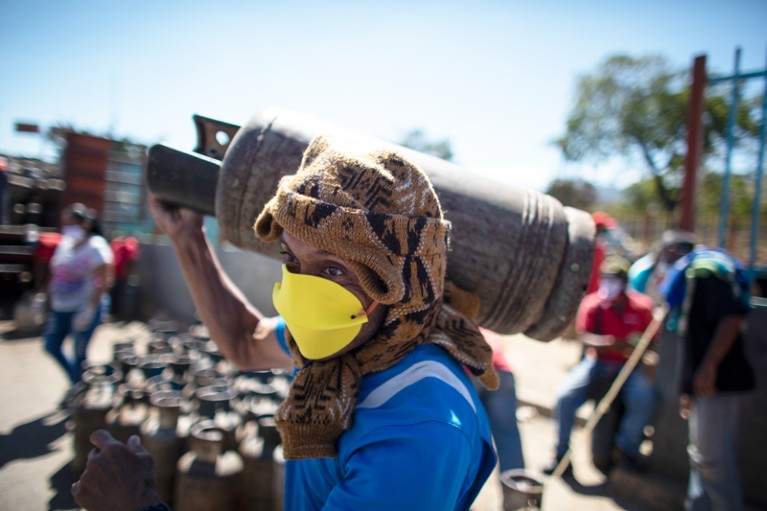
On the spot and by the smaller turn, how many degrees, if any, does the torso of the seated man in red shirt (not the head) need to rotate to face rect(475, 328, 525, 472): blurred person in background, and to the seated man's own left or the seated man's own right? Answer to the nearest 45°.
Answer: approximately 45° to the seated man's own right

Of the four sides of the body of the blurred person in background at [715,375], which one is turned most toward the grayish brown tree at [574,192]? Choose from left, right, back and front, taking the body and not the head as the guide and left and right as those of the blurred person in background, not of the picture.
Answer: right

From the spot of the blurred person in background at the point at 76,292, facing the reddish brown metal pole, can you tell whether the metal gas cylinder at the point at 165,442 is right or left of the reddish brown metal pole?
right

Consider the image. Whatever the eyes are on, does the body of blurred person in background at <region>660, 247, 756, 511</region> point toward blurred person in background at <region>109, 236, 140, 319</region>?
yes

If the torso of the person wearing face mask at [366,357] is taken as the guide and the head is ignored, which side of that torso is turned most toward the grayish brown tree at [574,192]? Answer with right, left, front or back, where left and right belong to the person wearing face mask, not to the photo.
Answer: back

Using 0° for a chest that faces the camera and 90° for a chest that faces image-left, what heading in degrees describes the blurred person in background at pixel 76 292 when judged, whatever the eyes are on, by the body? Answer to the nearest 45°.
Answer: approximately 45°

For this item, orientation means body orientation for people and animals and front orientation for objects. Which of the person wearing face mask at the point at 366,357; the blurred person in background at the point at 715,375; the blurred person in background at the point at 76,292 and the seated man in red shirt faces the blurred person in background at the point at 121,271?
the blurred person in background at the point at 715,375

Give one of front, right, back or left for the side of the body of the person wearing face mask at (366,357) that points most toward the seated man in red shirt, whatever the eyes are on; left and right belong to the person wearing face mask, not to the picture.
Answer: back

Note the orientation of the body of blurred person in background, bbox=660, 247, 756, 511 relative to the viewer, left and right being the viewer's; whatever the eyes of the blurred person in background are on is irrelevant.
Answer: facing to the left of the viewer

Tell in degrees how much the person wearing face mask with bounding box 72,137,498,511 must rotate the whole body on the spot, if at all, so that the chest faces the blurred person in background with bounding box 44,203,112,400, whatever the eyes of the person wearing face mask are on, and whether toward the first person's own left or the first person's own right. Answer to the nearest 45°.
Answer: approximately 90° to the first person's own right

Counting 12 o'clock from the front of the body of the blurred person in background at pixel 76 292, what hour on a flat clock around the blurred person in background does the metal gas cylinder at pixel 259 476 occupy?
The metal gas cylinder is roughly at 10 o'clock from the blurred person in background.

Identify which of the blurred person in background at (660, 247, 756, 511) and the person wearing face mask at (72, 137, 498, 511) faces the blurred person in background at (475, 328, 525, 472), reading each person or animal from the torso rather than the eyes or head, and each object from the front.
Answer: the blurred person in background at (660, 247, 756, 511)
